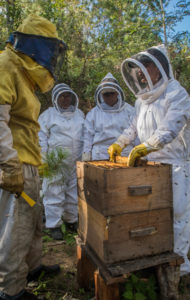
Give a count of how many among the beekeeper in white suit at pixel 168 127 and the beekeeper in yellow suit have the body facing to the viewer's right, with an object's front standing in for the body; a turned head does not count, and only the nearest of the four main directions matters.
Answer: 1

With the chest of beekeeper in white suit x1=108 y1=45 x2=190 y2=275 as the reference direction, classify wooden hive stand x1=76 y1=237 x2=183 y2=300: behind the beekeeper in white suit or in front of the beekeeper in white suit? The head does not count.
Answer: in front

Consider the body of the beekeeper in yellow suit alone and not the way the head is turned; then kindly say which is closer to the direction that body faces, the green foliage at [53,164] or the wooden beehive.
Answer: the wooden beehive

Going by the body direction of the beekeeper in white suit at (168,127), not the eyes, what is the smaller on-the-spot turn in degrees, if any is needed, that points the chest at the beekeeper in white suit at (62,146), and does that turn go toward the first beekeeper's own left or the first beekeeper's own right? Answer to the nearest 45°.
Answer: approximately 90° to the first beekeeper's own right

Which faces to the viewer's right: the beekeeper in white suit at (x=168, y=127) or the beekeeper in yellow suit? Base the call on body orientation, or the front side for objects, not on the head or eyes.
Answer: the beekeeper in yellow suit

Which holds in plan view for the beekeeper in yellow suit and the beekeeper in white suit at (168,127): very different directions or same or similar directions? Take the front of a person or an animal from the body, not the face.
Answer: very different directions

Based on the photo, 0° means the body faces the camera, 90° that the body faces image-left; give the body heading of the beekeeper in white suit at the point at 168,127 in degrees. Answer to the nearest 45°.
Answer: approximately 45°

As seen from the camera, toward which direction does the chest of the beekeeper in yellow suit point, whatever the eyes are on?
to the viewer's right

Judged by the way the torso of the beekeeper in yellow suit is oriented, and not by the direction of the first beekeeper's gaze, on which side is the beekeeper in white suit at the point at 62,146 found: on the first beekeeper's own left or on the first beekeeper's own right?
on the first beekeeper's own left

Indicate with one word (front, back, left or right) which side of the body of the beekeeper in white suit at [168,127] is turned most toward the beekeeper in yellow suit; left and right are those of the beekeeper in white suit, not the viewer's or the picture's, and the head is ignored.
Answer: front
